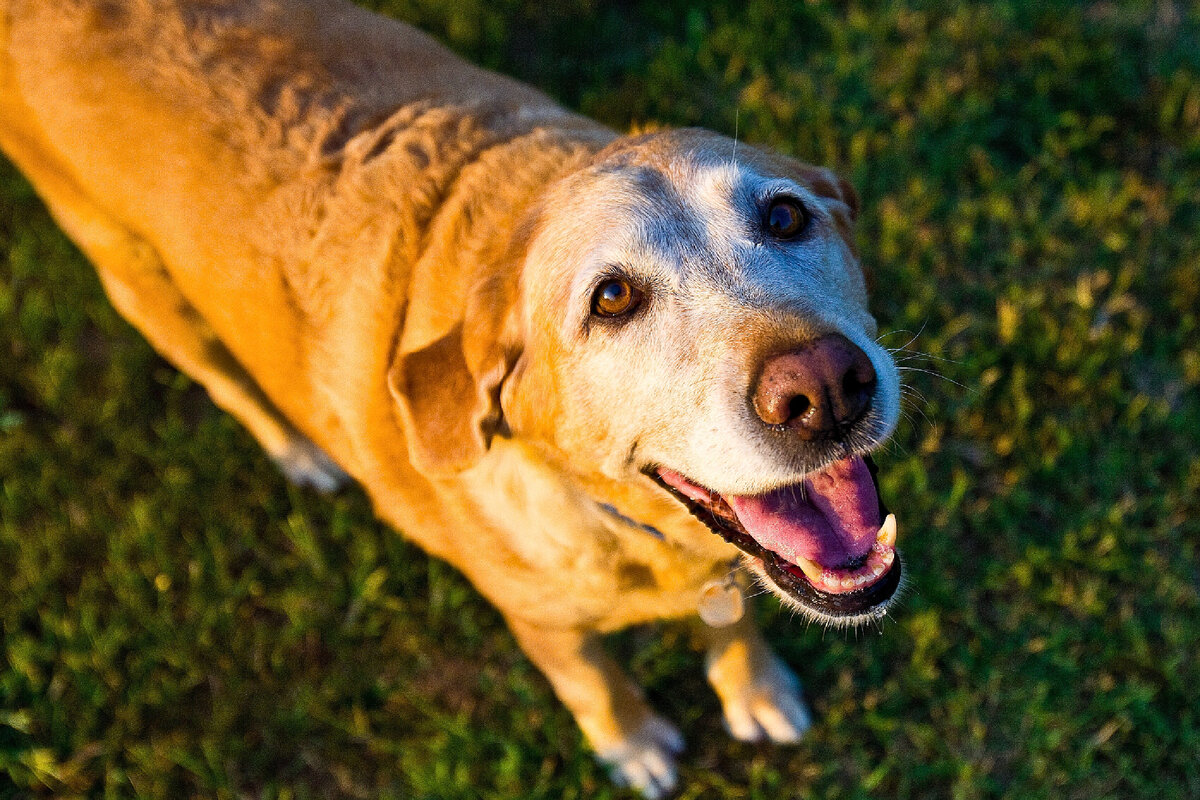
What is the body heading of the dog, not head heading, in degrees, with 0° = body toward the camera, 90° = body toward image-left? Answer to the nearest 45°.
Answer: approximately 315°
